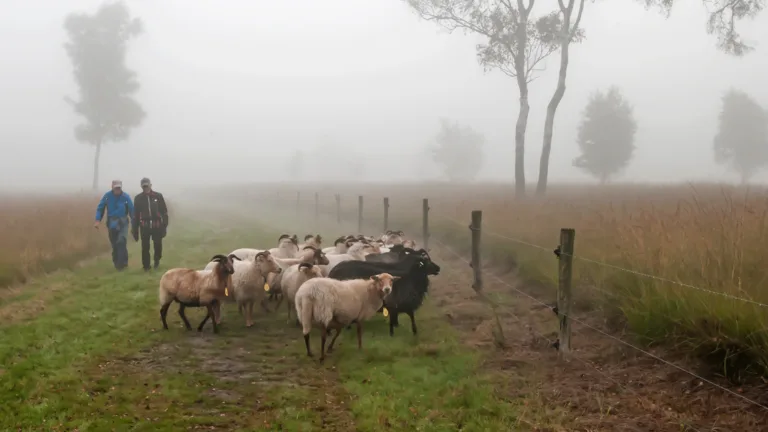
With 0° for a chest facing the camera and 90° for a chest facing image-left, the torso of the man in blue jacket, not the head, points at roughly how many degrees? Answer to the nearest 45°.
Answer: approximately 0°

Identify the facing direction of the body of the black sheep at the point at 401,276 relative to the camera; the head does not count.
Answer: to the viewer's right

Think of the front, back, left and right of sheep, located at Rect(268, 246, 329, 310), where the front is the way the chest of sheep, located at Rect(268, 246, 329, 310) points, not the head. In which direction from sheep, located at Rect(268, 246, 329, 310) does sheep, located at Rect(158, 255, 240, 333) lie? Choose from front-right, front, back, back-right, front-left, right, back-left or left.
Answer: back-right

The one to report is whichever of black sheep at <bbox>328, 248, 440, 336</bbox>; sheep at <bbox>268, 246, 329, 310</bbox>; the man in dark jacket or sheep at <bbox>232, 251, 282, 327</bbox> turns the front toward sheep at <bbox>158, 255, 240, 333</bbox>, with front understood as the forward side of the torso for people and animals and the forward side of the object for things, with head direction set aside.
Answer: the man in dark jacket

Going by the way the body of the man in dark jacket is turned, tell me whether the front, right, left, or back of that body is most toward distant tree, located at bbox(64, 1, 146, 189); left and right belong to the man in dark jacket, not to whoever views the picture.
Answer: back

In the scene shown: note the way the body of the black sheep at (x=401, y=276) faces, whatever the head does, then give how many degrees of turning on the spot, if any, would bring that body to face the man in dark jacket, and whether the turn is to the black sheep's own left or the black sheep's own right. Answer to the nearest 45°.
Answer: approximately 135° to the black sheep's own left

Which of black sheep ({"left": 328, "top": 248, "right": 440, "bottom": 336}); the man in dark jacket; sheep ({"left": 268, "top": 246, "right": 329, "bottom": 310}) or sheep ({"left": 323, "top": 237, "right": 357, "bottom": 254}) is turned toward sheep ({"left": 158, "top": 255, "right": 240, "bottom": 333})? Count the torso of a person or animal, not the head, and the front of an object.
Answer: the man in dark jacket
